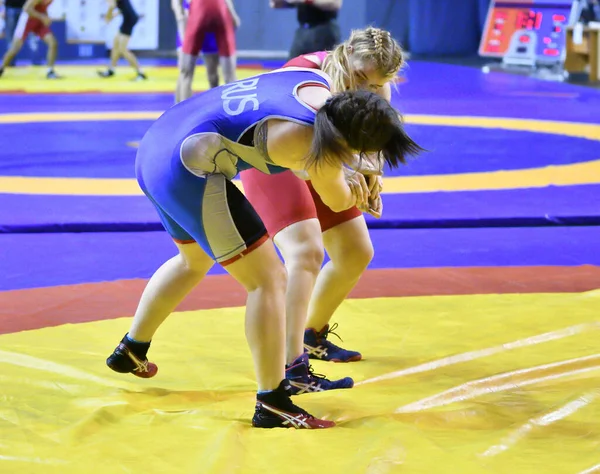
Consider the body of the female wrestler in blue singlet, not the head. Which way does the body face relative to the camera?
to the viewer's right

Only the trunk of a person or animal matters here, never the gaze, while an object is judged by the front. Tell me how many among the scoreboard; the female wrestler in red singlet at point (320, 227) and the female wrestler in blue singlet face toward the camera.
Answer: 1

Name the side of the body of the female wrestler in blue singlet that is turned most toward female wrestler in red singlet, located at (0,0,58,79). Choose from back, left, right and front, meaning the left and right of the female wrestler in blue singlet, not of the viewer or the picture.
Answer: left
